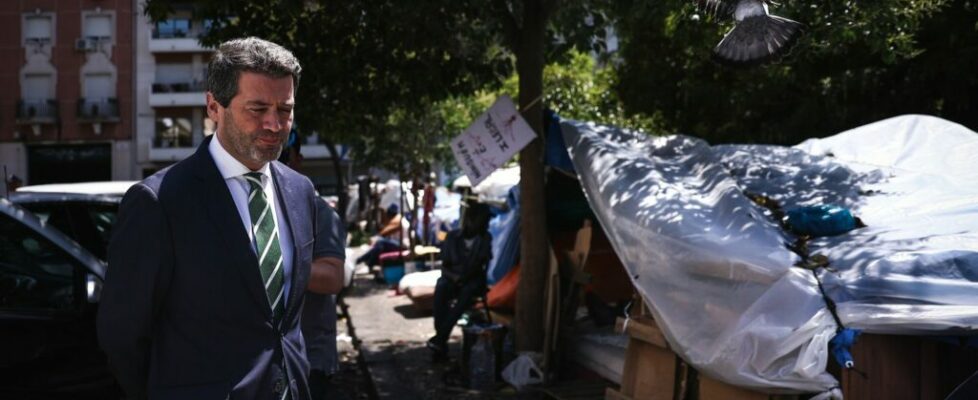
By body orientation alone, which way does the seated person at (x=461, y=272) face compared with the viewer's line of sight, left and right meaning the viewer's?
facing the viewer and to the left of the viewer

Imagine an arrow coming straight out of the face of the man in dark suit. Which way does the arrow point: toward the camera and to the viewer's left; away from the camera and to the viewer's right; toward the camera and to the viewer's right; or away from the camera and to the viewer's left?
toward the camera and to the viewer's right

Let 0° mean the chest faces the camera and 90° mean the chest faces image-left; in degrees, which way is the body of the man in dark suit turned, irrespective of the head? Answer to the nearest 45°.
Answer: approximately 315°

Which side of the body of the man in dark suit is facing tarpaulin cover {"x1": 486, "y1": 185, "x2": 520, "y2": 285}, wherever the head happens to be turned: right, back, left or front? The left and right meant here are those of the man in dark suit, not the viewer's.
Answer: left

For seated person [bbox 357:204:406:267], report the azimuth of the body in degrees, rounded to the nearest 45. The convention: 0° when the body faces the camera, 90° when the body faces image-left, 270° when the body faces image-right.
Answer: approximately 90°

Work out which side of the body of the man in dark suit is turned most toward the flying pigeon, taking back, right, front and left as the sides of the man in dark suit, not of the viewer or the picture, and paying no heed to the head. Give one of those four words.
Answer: left

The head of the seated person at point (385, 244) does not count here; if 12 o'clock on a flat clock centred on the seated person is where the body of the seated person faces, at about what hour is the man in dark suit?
The man in dark suit is roughly at 9 o'clock from the seated person.
